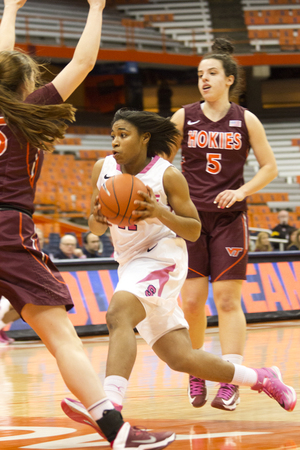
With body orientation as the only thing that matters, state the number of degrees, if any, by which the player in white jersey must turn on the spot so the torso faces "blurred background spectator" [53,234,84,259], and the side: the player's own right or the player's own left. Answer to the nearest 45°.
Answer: approximately 135° to the player's own right

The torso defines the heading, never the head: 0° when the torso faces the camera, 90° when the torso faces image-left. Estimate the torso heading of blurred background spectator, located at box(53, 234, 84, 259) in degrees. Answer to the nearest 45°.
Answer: approximately 0°

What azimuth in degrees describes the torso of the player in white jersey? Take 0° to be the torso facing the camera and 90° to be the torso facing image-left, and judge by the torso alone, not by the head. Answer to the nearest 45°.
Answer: approximately 45°

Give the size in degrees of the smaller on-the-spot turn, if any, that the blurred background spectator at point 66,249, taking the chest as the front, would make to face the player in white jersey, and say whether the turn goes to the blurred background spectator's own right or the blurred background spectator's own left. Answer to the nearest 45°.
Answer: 0° — they already face them
